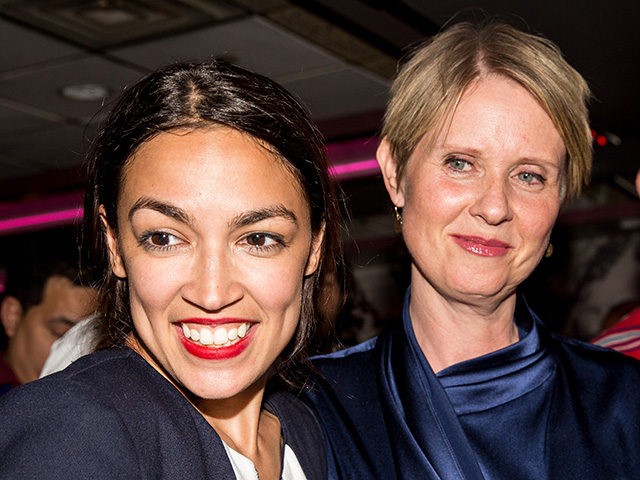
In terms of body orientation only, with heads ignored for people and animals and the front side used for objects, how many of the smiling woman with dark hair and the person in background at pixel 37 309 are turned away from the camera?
0

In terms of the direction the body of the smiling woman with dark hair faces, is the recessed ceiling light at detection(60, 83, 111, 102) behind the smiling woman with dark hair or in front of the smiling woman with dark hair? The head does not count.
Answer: behind

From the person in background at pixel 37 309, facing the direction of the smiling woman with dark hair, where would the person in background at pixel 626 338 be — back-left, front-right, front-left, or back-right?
front-left

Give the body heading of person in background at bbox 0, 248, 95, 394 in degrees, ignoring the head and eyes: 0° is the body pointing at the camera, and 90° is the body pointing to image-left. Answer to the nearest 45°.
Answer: approximately 315°

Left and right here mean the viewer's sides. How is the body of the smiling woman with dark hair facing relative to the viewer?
facing the viewer and to the right of the viewer

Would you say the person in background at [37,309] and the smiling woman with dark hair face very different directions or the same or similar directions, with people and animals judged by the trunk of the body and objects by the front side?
same or similar directions

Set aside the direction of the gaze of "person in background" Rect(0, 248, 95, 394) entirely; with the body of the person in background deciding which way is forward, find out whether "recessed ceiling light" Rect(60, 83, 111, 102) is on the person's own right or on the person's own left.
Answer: on the person's own left

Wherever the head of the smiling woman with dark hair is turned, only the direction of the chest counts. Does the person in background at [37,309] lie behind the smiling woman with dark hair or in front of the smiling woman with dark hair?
behind

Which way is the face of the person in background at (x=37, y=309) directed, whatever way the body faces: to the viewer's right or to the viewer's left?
to the viewer's right

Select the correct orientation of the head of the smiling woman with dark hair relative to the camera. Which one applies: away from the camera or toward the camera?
toward the camera

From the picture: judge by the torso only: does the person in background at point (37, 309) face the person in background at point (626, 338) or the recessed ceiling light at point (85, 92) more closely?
the person in background

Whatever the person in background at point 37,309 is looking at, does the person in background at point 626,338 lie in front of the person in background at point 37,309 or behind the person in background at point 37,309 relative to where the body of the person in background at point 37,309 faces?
in front
